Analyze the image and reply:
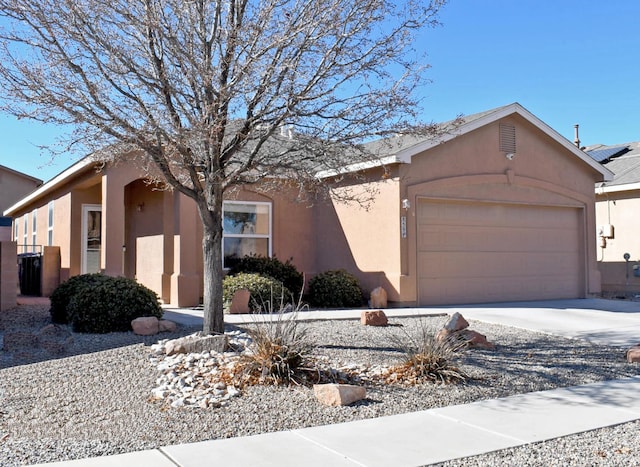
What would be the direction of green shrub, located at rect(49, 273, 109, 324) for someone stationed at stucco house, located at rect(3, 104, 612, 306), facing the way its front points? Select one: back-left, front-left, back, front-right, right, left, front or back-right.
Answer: right

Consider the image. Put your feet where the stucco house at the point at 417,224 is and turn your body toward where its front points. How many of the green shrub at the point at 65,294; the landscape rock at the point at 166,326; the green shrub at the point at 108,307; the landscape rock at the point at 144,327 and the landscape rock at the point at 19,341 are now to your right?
5

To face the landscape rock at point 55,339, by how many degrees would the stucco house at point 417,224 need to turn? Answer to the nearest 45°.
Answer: approximately 90° to its right

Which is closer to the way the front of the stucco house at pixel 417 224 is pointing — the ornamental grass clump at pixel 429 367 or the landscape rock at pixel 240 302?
the ornamental grass clump

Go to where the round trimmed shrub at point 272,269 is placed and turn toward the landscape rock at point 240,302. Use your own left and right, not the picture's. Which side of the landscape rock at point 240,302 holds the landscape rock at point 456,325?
left

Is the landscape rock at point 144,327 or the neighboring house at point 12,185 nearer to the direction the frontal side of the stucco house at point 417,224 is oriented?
the landscape rock

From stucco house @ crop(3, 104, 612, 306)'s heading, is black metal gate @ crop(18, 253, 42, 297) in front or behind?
behind

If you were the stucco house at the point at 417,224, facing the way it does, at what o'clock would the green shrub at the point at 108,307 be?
The green shrub is roughly at 3 o'clock from the stucco house.

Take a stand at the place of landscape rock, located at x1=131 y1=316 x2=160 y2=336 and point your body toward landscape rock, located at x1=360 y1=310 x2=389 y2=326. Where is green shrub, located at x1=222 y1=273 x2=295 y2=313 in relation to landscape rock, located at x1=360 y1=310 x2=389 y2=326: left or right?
left
